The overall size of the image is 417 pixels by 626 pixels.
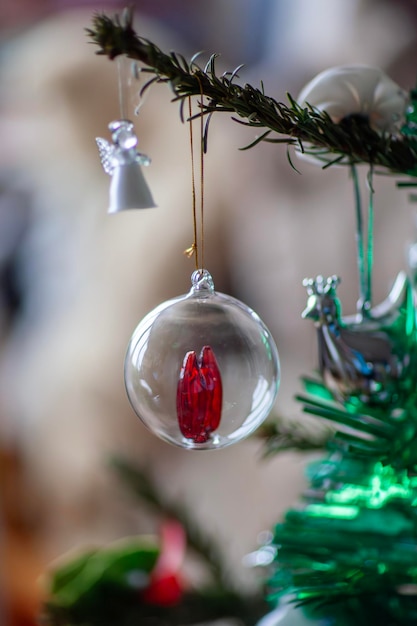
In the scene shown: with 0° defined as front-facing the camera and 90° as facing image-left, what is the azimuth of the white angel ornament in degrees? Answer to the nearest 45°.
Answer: approximately 315°
